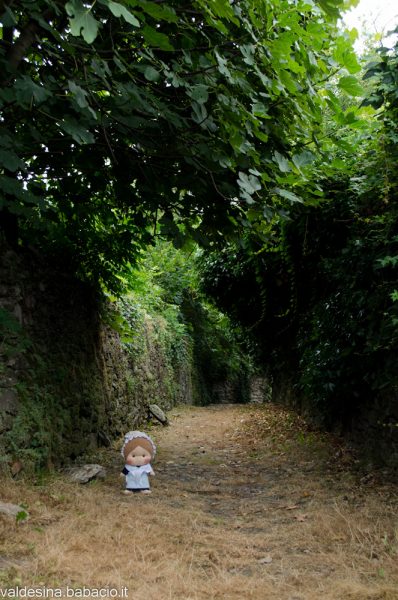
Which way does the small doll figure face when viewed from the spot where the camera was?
facing the viewer

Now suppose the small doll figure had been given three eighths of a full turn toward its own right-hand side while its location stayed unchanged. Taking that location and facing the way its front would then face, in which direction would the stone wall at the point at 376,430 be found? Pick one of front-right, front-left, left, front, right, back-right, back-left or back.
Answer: back-right

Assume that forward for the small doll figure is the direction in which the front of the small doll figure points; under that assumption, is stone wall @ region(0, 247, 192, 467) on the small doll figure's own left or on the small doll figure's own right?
on the small doll figure's own right

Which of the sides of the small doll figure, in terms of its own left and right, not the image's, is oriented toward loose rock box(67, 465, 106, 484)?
right
